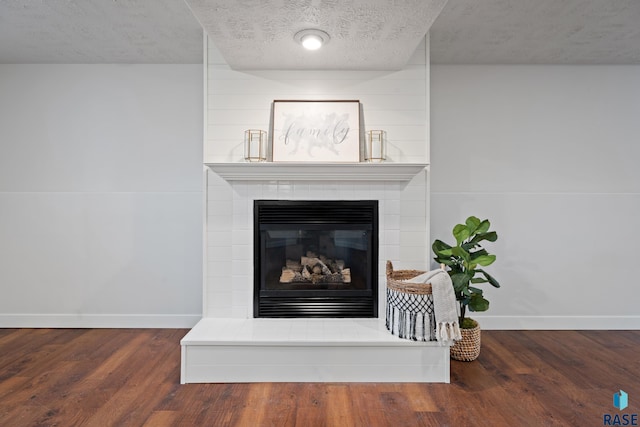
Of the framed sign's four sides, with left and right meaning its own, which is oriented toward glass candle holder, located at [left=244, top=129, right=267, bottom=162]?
right

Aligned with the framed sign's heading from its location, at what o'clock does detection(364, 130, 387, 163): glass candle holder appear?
The glass candle holder is roughly at 9 o'clock from the framed sign.

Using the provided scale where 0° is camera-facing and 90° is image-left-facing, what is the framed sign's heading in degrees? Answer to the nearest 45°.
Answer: approximately 0°

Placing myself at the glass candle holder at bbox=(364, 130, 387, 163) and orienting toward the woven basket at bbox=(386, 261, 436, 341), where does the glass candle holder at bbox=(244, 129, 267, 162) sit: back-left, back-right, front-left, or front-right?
back-right
